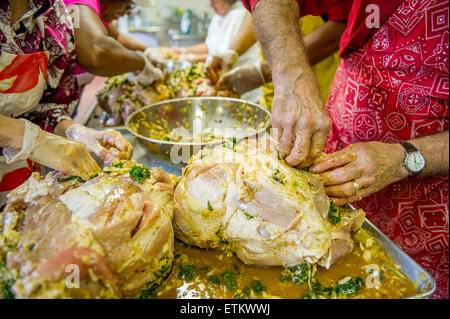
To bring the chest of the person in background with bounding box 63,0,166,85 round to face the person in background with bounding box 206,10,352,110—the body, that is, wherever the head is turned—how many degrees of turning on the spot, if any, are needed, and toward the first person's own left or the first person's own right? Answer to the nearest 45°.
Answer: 0° — they already face them

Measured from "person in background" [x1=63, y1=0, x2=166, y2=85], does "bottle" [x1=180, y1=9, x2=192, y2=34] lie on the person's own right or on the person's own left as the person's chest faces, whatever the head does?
on the person's own left

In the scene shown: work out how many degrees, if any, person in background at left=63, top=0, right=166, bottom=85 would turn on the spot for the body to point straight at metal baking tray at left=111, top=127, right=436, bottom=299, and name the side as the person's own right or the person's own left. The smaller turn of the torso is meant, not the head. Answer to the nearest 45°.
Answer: approximately 45° to the person's own right

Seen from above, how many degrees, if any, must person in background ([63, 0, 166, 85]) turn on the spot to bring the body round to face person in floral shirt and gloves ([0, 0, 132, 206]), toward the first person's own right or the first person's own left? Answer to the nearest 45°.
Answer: approximately 90° to the first person's own right

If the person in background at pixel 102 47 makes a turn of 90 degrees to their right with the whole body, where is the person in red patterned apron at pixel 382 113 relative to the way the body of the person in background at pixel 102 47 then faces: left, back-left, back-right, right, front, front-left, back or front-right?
front-left

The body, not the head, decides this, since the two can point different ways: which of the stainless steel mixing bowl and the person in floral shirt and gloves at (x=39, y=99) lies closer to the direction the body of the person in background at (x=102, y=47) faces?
the stainless steel mixing bowl

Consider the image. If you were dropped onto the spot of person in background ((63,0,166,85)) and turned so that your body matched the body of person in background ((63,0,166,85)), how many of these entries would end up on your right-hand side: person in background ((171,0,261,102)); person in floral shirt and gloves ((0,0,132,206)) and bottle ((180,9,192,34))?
1

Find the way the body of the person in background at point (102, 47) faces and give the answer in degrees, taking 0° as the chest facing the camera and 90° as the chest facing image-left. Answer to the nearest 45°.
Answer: approximately 270°
